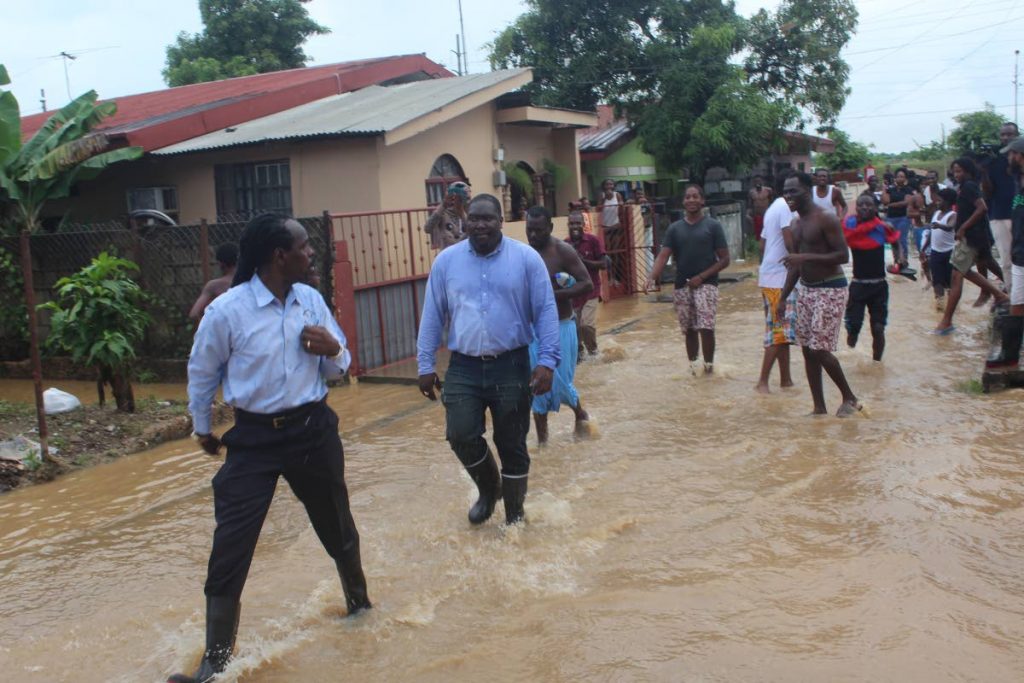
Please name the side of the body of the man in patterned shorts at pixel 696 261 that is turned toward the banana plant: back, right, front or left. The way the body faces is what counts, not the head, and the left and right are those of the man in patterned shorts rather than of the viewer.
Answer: right

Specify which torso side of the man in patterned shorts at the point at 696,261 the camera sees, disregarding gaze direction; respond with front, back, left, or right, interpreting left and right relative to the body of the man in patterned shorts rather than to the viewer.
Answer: front

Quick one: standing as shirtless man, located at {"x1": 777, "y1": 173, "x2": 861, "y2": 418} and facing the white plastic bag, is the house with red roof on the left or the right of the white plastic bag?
right

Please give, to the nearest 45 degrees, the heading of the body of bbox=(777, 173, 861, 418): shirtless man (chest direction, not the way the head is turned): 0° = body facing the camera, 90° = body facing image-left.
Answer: approximately 45°

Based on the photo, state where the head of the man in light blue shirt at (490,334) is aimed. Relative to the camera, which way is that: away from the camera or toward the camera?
toward the camera

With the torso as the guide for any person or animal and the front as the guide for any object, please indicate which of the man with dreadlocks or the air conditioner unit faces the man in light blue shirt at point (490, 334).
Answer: the air conditioner unit

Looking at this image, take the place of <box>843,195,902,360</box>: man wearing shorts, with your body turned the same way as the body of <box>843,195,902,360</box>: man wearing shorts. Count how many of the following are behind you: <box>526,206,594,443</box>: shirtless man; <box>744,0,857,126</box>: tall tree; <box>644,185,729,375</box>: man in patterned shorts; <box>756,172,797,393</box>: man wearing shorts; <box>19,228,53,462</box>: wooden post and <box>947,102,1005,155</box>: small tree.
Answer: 2

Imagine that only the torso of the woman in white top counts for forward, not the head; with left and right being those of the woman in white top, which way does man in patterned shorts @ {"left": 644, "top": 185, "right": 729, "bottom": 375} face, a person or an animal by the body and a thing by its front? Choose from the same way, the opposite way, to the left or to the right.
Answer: the same way

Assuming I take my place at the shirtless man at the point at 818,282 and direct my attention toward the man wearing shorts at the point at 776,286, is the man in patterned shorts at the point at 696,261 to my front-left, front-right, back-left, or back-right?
front-left

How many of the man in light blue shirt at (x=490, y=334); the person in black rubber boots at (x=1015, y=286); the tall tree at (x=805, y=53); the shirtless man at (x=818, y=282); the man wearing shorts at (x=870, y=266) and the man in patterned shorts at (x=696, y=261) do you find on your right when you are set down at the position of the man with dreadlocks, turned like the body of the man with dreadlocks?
0

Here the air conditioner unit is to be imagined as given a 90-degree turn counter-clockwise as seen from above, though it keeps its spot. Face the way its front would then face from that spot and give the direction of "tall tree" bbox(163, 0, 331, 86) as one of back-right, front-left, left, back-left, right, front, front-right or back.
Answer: left

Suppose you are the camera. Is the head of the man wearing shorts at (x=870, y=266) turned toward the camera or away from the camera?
toward the camera

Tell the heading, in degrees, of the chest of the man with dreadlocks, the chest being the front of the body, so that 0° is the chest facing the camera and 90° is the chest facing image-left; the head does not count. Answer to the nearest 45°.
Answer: approximately 0°
